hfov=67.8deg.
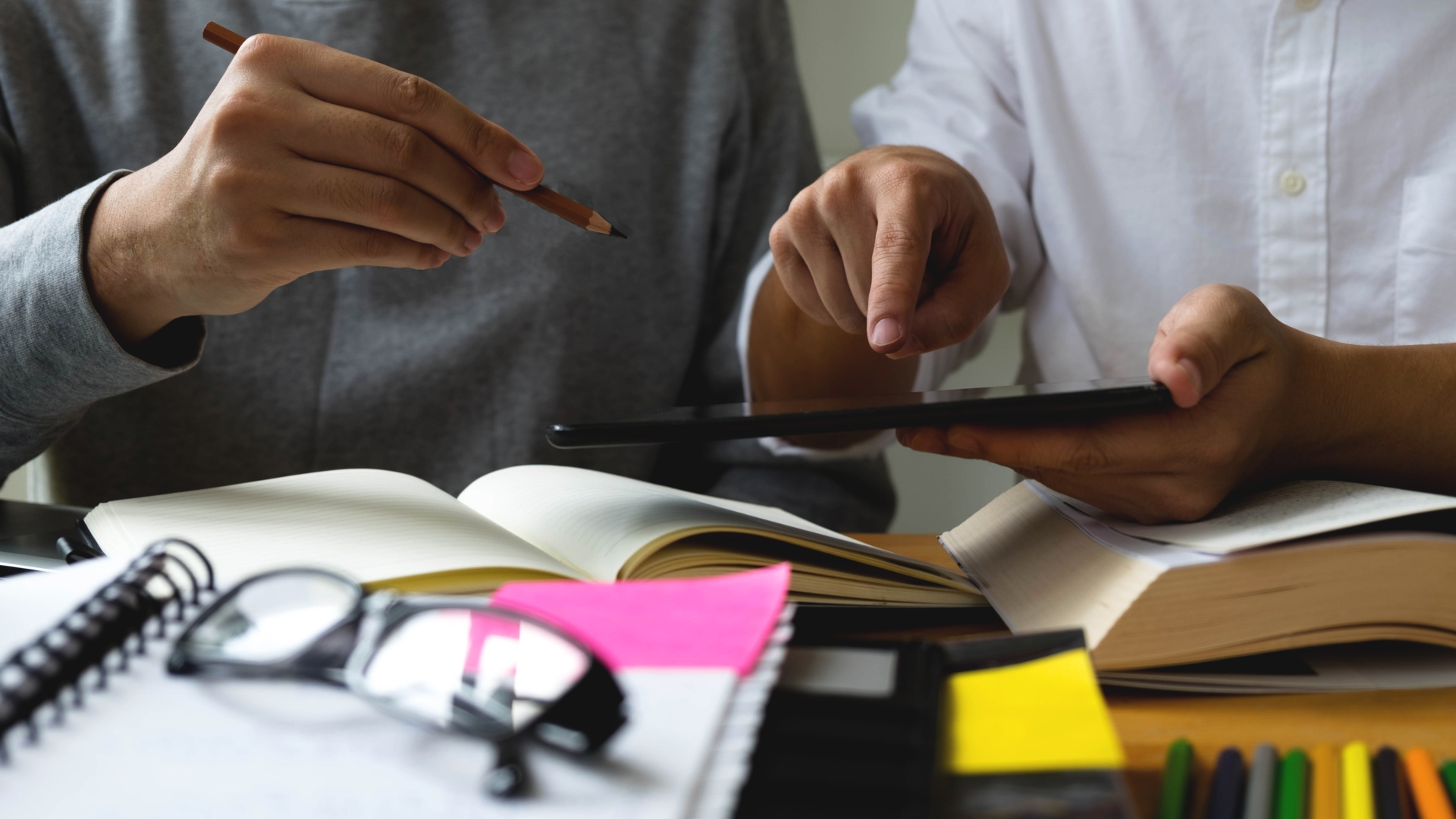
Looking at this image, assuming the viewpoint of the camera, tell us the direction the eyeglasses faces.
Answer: facing the viewer and to the left of the viewer

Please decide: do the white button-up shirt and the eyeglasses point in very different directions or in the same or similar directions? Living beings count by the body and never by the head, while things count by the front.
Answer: same or similar directions

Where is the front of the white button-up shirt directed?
toward the camera

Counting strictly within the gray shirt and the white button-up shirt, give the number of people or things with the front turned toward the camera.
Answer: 2
